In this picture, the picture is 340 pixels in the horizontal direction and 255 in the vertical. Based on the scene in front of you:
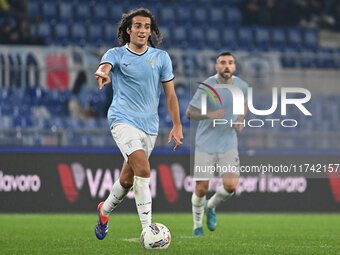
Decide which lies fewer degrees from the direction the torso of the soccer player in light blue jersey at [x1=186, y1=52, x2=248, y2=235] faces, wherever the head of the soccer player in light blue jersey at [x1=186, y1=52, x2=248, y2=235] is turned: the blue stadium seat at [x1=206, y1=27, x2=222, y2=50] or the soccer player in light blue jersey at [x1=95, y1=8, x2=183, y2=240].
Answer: the soccer player in light blue jersey

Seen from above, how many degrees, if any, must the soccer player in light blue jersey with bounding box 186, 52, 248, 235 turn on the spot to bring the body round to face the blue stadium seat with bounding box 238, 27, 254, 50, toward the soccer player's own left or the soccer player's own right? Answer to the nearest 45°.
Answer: approximately 180°

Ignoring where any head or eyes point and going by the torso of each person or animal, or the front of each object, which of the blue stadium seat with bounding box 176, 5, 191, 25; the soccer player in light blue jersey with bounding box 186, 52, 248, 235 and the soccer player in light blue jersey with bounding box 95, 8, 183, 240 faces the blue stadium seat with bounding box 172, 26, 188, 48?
the blue stadium seat with bounding box 176, 5, 191, 25

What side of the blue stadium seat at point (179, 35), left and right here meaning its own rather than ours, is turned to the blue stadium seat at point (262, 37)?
left

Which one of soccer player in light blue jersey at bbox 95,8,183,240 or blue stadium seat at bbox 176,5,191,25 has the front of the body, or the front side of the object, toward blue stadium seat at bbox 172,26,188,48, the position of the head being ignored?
blue stadium seat at bbox 176,5,191,25
